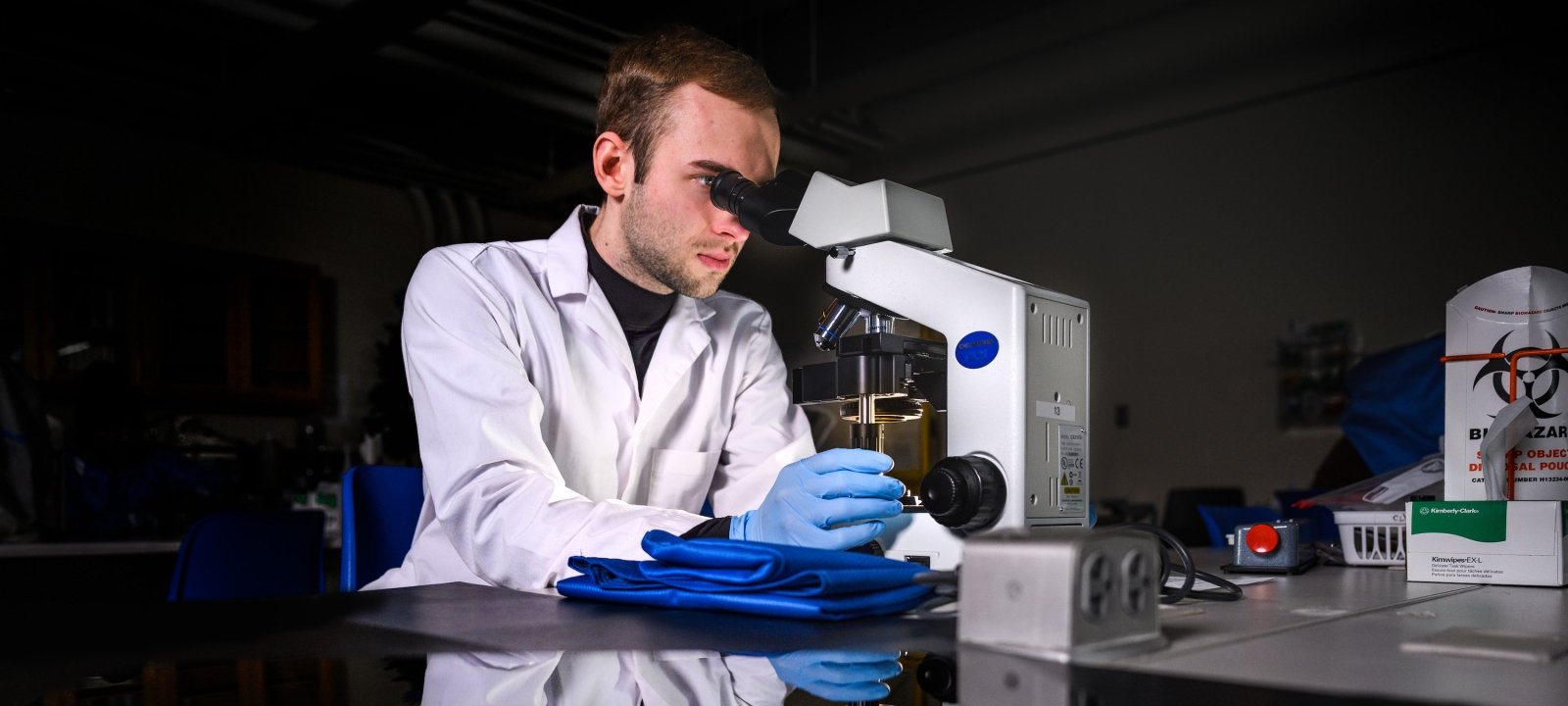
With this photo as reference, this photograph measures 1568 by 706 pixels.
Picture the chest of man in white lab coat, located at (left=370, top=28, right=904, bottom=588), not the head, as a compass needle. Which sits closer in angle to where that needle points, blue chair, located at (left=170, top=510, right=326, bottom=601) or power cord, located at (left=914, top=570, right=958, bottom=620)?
the power cord

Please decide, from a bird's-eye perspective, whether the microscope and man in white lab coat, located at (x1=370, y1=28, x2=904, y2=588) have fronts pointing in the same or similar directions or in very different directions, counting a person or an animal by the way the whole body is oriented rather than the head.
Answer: very different directions

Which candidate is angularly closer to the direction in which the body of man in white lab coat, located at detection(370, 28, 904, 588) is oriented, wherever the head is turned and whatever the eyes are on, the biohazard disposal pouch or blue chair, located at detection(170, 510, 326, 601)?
the biohazard disposal pouch

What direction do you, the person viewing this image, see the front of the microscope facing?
facing away from the viewer and to the left of the viewer

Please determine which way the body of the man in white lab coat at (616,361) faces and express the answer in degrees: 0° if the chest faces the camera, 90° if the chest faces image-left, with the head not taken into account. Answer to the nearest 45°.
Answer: approximately 315°

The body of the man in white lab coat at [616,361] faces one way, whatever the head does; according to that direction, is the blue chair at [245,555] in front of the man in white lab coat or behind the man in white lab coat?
behind

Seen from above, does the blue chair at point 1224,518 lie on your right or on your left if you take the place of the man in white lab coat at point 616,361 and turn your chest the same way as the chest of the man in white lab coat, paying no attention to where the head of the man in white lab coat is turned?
on your left
